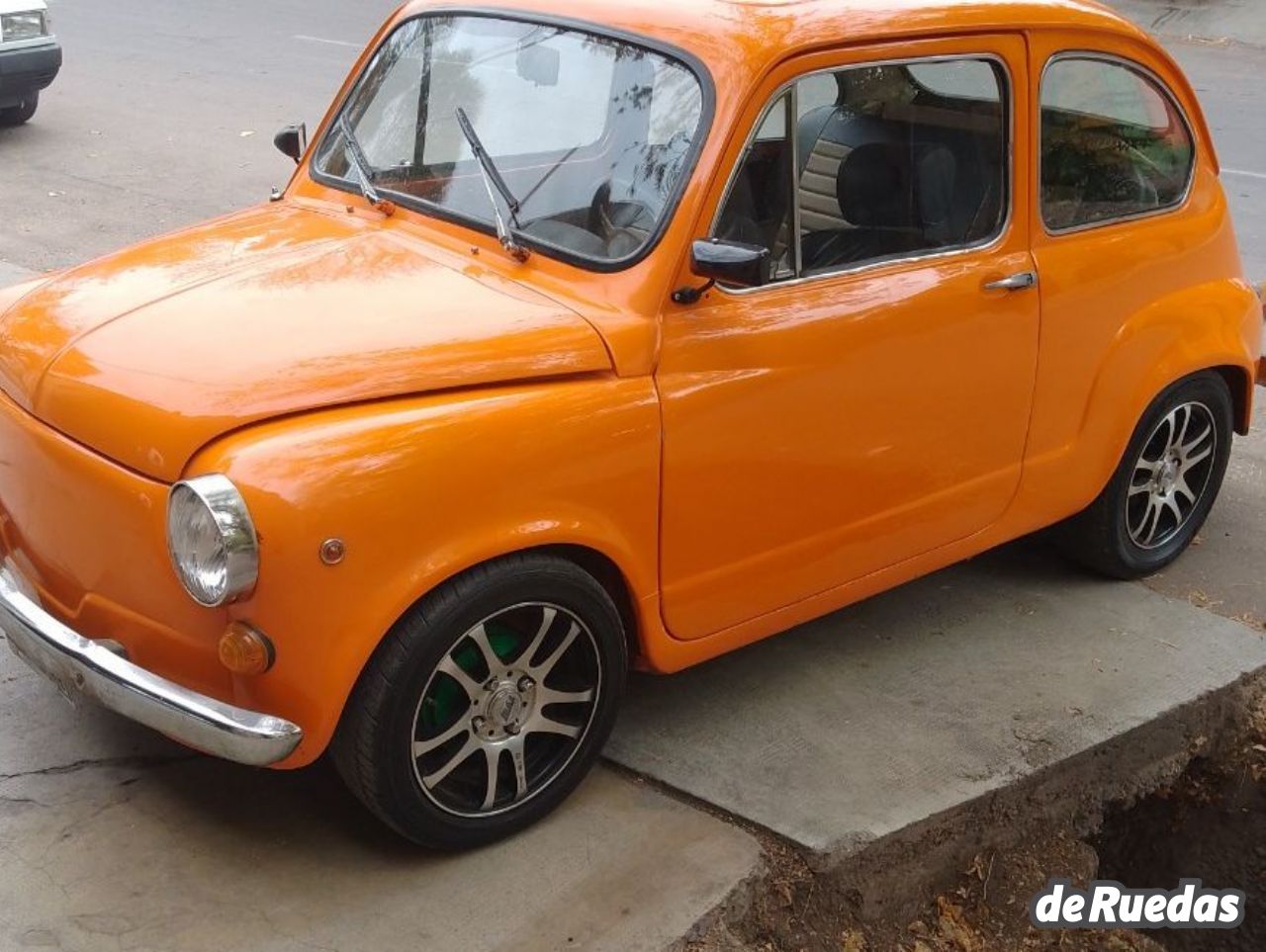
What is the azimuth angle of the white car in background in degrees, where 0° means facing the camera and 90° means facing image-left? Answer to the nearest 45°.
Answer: approximately 315°

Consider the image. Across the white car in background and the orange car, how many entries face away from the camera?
0

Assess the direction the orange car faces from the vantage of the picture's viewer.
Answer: facing the viewer and to the left of the viewer

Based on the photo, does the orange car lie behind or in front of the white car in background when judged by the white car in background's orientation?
in front

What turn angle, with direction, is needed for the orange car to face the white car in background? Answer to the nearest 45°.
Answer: approximately 90° to its right
